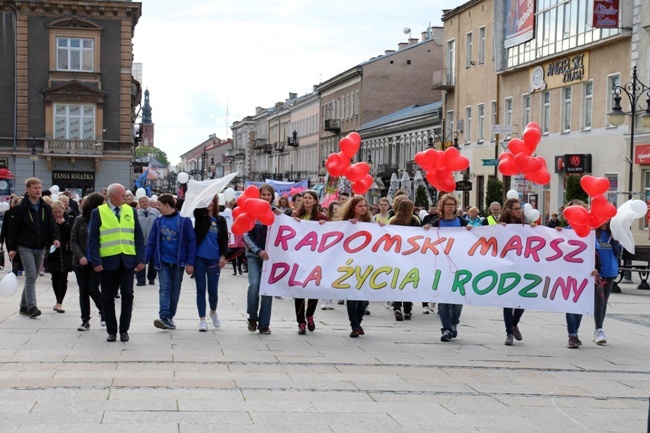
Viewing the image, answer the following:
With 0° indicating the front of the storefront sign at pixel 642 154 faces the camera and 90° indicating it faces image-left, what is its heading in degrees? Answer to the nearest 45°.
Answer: approximately 45°

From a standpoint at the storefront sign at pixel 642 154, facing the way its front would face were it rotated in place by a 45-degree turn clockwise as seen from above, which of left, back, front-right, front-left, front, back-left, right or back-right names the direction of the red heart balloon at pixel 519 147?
left

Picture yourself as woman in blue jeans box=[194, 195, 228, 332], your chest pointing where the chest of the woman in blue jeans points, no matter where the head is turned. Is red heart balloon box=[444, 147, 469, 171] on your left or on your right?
on your left

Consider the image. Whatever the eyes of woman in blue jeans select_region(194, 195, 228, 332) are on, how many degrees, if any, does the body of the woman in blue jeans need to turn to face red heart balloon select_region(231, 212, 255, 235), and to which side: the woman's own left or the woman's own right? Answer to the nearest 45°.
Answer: approximately 45° to the woman's own left

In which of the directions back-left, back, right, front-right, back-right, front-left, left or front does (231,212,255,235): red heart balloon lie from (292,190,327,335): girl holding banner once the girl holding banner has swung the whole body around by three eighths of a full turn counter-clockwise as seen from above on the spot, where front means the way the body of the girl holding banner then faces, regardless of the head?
back

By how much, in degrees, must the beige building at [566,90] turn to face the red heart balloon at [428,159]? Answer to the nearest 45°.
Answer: approximately 45° to its left

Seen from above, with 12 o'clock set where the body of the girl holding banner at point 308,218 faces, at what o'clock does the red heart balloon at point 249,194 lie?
The red heart balloon is roughly at 2 o'clock from the girl holding banner.

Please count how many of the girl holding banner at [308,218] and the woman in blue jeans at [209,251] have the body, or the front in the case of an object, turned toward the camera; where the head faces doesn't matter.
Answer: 2

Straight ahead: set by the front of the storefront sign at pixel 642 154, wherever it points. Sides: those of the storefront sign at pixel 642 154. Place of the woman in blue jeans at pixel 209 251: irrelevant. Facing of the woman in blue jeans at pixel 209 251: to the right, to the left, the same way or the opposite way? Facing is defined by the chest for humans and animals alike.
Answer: to the left

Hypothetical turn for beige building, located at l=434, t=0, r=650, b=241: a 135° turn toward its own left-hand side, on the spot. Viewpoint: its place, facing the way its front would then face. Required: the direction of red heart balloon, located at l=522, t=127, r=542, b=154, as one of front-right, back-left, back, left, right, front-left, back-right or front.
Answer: right

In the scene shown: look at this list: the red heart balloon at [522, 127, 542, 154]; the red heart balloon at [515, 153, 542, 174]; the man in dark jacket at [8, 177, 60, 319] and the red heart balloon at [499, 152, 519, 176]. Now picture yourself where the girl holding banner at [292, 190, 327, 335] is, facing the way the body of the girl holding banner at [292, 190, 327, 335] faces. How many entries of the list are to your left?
3

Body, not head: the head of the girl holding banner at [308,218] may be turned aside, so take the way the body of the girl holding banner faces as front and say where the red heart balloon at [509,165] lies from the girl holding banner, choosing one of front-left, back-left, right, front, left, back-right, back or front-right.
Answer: left
